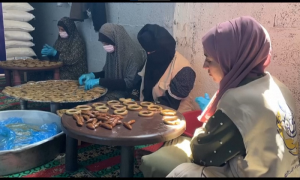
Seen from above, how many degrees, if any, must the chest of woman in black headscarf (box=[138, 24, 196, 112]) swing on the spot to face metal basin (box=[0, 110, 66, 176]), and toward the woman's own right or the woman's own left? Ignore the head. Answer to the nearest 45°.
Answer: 0° — they already face it

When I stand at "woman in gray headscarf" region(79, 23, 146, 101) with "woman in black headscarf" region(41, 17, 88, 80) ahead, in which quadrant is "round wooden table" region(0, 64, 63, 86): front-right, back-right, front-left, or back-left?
front-left

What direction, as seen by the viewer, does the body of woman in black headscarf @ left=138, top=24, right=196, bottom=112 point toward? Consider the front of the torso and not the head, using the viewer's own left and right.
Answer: facing the viewer and to the left of the viewer

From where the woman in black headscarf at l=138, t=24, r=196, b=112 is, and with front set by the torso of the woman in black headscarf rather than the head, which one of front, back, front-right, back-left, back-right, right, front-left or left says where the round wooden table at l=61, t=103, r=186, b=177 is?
front-left

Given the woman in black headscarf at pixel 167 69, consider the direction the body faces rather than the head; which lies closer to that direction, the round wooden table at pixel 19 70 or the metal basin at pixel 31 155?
the metal basin

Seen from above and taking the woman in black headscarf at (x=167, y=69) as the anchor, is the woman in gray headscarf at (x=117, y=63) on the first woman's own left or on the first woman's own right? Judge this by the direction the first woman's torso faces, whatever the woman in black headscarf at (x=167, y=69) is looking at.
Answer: on the first woman's own right

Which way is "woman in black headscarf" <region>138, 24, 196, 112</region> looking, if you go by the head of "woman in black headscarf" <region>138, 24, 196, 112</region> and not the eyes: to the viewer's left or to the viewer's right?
to the viewer's left
